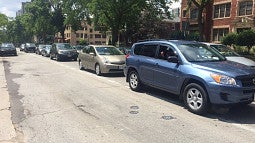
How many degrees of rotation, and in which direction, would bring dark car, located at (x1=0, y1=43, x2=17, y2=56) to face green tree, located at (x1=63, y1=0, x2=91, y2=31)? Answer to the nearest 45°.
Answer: approximately 135° to its left

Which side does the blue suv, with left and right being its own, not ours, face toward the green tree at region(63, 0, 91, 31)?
back

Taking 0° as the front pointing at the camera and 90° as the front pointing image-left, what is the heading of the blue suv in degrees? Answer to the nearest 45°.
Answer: approximately 315°

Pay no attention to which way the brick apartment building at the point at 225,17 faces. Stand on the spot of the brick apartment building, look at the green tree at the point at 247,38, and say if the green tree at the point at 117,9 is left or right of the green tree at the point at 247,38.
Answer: right

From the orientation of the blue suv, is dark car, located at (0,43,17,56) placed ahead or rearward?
rearward

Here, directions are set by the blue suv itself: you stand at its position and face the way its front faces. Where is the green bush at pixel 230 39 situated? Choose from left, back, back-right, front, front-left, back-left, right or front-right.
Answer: back-left

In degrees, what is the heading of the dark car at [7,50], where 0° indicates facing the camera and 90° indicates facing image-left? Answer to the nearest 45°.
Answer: approximately 0°

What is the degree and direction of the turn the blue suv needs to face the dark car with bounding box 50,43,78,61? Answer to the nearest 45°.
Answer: approximately 180°

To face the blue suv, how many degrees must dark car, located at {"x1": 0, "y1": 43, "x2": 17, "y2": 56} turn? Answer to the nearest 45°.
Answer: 0° — it already faces it

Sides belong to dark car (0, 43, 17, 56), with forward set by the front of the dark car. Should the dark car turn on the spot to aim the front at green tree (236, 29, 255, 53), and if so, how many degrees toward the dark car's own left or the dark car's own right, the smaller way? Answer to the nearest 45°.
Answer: approximately 45° to the dark car's own left

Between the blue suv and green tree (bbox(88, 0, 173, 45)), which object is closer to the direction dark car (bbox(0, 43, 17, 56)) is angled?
the blue suv
